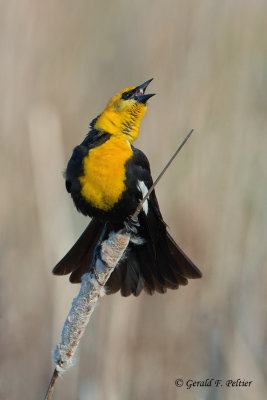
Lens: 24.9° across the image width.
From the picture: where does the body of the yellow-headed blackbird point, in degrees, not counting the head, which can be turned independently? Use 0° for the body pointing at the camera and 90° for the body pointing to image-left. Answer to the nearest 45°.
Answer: approximately 0°
